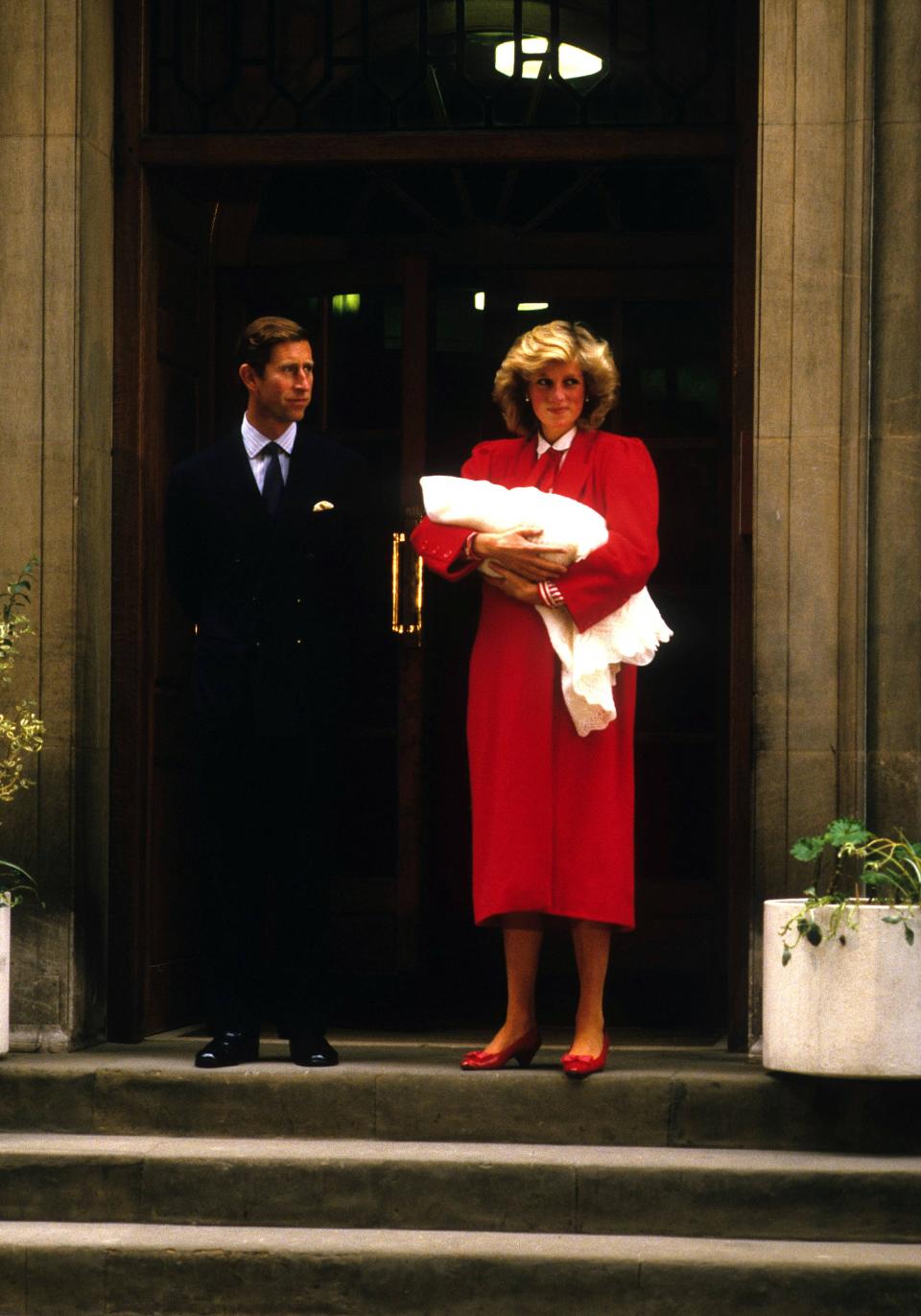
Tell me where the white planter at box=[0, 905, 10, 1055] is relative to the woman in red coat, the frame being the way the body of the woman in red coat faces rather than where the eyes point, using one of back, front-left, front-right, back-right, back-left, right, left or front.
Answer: right

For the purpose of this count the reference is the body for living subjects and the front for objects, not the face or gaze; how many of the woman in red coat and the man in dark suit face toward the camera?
2

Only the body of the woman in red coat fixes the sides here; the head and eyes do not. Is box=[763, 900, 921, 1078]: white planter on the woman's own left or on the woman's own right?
on the woman's own left

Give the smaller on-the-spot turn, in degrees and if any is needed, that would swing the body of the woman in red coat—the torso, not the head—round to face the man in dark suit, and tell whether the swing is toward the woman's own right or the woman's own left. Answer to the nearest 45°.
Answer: approximately 90° to the woman's own right

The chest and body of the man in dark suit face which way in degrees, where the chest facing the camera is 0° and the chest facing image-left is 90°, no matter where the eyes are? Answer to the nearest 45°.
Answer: approximately 0°

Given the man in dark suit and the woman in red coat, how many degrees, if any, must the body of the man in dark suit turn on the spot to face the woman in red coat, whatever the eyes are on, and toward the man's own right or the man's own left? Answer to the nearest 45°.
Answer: approximately 45° to the man's own left

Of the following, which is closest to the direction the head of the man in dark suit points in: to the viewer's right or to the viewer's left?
to the viewer's right

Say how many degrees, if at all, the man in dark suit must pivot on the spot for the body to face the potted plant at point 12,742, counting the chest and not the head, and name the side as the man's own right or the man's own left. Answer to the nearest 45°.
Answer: approximately 90° to the man's own right
